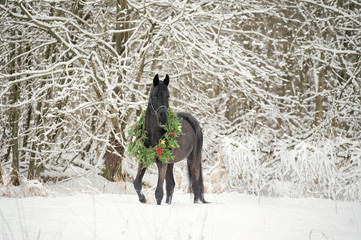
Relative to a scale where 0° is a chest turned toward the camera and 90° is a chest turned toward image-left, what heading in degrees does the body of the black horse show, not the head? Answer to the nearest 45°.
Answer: approximately 45°

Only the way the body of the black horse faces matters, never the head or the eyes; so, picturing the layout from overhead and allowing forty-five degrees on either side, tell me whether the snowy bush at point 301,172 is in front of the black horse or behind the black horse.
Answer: behind
